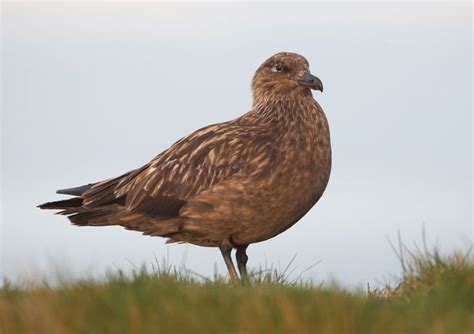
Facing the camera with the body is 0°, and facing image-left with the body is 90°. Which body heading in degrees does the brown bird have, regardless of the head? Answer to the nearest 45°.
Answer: approximately 270°
